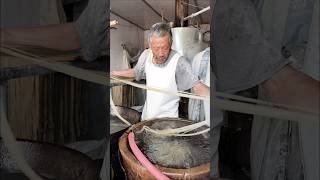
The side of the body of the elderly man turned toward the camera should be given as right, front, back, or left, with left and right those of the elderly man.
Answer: front

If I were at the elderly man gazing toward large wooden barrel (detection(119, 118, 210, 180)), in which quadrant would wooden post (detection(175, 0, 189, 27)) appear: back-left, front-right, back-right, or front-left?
back-left
